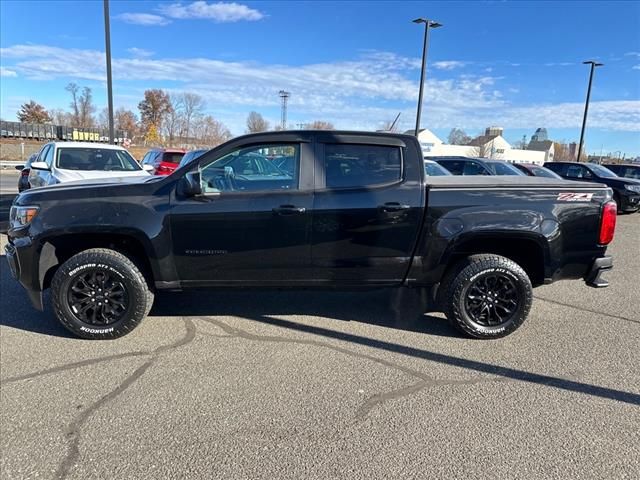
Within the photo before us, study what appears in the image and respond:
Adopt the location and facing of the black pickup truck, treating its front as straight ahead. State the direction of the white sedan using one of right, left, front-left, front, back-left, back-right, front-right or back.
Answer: front-right

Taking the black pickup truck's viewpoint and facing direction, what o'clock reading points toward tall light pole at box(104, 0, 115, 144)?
The tall light pole is roughly at 2 o'clock from the black pickup truck.

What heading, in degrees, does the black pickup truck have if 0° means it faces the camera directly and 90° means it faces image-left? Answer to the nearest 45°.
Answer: approximately 90°

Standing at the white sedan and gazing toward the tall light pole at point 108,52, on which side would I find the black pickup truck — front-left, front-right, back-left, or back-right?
back-right

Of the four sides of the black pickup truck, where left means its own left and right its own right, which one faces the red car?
right
